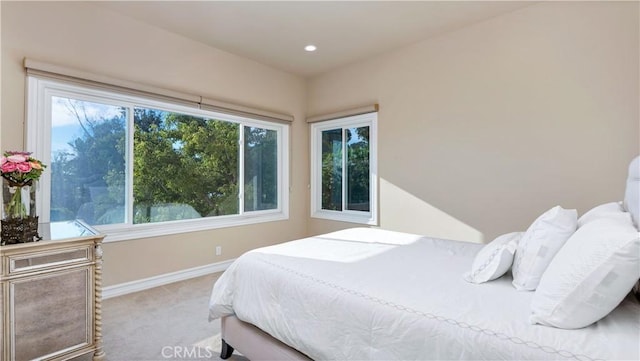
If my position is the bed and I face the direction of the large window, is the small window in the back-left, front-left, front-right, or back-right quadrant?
front-right

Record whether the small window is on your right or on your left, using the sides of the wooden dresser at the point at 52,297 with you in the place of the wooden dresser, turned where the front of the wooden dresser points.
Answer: on your left

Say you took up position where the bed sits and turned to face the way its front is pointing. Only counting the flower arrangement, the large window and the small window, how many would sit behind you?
0

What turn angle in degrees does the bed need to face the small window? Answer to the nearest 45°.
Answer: approximately 45° to its right

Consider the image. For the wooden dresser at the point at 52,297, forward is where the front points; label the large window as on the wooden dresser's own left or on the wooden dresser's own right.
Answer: on the wooden dresser's own left

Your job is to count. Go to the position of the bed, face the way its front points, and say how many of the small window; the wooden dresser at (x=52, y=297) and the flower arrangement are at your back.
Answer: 0

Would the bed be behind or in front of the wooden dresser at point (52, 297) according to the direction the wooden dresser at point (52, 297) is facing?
in front

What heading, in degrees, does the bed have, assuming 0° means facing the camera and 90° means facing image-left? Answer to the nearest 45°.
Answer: approximately 135°

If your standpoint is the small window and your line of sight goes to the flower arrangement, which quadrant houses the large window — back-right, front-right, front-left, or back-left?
front-right
